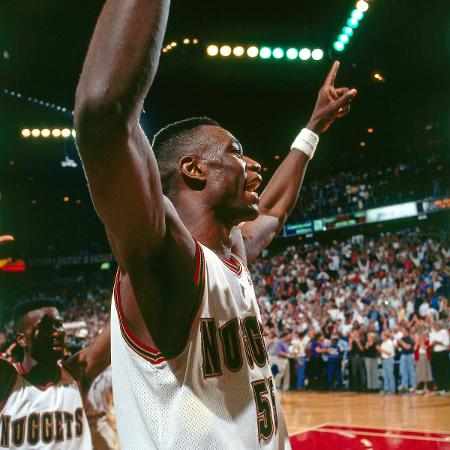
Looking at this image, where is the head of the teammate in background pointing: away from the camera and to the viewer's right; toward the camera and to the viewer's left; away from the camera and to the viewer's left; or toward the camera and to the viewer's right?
toward the camera and to the viewer's right

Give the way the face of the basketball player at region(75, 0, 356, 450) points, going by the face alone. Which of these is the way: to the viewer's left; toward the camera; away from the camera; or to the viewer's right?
to the viewer's right

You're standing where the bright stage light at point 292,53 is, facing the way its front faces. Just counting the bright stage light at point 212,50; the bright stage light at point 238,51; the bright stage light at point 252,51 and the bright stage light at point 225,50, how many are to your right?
4
